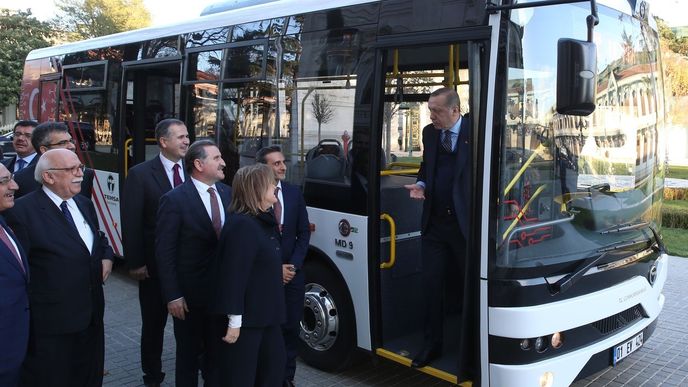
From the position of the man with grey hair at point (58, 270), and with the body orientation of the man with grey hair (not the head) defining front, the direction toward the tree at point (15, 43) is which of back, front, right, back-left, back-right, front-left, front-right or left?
back-left

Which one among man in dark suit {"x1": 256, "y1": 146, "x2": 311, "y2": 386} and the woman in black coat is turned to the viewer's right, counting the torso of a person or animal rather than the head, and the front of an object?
the woman in black coat

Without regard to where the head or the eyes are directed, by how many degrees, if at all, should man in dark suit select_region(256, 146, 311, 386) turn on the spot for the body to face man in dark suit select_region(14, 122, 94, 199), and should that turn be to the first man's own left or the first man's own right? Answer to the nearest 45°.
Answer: approximately 90° to the first man's own right

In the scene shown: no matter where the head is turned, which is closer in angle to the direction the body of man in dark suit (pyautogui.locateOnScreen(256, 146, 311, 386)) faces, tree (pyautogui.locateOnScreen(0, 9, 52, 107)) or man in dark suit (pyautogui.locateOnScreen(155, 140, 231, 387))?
the man in dark suit

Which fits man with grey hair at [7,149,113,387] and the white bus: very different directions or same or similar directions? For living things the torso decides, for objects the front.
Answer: same or similar directions

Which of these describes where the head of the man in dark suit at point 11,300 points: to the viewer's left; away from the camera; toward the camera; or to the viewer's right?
to the viewer's right

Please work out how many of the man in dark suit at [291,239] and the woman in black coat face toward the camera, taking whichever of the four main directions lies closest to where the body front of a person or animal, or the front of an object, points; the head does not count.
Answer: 1

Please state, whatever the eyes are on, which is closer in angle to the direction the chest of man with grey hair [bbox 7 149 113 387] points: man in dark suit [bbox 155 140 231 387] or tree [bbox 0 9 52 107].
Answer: the man in dark suit

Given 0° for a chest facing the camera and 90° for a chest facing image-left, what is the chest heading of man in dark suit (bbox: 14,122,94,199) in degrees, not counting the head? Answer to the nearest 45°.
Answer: approximately 315°

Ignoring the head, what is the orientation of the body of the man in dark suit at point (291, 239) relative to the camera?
toward the camera

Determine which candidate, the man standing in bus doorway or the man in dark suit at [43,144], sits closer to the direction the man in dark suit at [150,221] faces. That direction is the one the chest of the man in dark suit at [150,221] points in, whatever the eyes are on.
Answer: the man standing in bus doorway

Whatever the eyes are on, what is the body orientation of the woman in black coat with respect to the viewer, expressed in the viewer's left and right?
facing to the right of the viewer

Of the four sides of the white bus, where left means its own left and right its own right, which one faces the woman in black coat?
right

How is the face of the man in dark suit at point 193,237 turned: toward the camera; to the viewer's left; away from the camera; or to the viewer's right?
to the viewer's right
